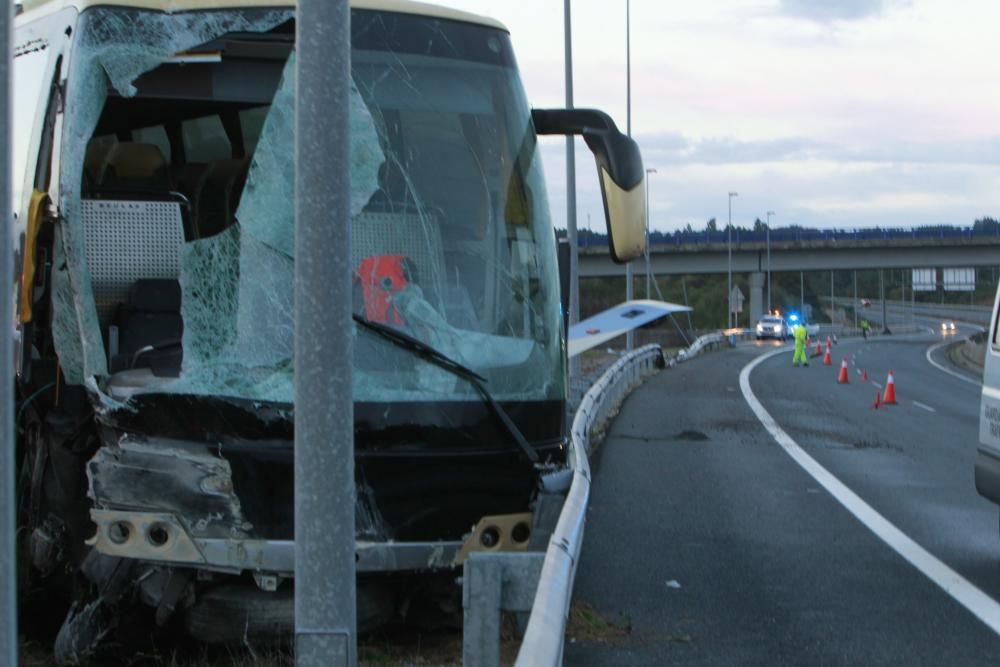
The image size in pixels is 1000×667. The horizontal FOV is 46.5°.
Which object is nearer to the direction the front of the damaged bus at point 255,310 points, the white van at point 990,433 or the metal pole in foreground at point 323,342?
the metal pole in foreground

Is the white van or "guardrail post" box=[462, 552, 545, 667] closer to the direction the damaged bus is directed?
the guardrail post

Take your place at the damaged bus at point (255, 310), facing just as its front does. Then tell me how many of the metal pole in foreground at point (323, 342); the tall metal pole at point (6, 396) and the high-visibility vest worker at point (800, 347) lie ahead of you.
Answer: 2

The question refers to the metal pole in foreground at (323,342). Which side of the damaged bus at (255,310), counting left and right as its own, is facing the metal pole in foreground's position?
front

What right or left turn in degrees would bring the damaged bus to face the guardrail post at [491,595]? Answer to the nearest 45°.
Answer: approximately 45° to its left

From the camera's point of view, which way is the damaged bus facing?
toward the camera

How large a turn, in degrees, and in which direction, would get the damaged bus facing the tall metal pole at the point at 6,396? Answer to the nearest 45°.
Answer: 0° — it already faces it

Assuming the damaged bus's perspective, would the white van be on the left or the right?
on its left
